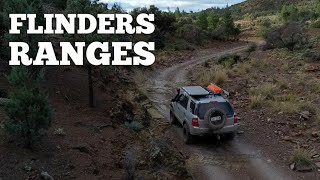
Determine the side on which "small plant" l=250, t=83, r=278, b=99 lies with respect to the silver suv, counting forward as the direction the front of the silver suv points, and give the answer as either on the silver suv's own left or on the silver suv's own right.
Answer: on the silver suv's own right

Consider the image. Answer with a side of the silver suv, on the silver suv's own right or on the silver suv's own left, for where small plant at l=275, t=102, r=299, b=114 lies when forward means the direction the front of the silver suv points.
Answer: on the silver suv's own right

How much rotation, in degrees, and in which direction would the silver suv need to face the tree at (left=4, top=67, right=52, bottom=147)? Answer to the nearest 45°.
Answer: approximately 90° to its left

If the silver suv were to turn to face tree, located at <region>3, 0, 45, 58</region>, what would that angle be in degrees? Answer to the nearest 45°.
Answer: approximately 45° to its left

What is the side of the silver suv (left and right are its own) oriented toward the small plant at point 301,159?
back

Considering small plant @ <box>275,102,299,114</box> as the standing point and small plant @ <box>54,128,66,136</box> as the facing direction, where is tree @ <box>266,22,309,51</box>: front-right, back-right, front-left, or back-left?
back-right

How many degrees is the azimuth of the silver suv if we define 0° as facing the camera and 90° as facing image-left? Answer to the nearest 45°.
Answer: approximately 135°

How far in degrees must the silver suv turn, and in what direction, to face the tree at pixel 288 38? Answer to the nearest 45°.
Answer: approximately 45° to its right
